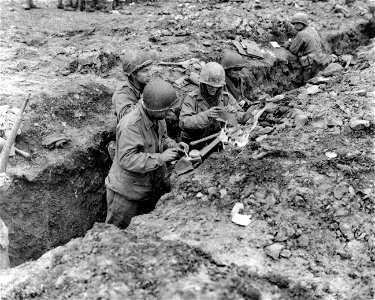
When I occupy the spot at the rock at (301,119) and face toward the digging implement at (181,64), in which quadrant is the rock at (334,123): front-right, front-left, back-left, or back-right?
back-right

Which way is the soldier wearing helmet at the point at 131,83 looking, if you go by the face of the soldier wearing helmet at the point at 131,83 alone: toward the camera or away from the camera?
toward the camera

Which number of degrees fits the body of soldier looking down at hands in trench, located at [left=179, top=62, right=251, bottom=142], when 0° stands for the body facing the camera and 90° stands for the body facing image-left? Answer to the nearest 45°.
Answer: approximately 315°

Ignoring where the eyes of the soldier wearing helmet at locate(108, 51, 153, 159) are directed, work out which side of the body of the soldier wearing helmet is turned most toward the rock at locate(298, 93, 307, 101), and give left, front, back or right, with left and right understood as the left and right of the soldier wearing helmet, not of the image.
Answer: front

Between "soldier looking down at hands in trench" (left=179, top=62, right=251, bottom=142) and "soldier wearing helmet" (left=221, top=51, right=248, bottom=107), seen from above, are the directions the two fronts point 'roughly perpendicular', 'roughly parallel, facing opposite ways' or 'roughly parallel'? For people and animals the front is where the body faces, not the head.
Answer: roughly parallel

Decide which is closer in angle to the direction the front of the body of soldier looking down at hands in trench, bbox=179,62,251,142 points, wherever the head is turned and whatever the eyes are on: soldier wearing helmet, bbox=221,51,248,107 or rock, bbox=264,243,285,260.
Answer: the rock

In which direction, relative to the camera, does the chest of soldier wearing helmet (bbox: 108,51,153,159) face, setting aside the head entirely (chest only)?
to the viewer's right

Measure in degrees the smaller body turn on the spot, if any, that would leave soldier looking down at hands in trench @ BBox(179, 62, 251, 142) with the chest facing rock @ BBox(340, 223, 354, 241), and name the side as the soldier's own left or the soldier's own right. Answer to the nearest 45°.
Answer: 0° — they already face it

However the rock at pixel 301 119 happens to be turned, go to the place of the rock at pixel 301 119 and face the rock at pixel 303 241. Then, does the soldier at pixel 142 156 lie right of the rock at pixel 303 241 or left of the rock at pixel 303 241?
right

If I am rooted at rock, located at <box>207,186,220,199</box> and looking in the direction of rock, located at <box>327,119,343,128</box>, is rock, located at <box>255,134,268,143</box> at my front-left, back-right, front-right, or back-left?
front-left

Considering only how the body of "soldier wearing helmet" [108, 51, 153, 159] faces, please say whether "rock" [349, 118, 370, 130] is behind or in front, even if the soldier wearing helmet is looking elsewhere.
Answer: in front

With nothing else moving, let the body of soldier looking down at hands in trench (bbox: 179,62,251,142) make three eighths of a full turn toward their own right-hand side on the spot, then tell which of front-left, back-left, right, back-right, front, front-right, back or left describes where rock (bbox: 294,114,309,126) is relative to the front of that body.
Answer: back
